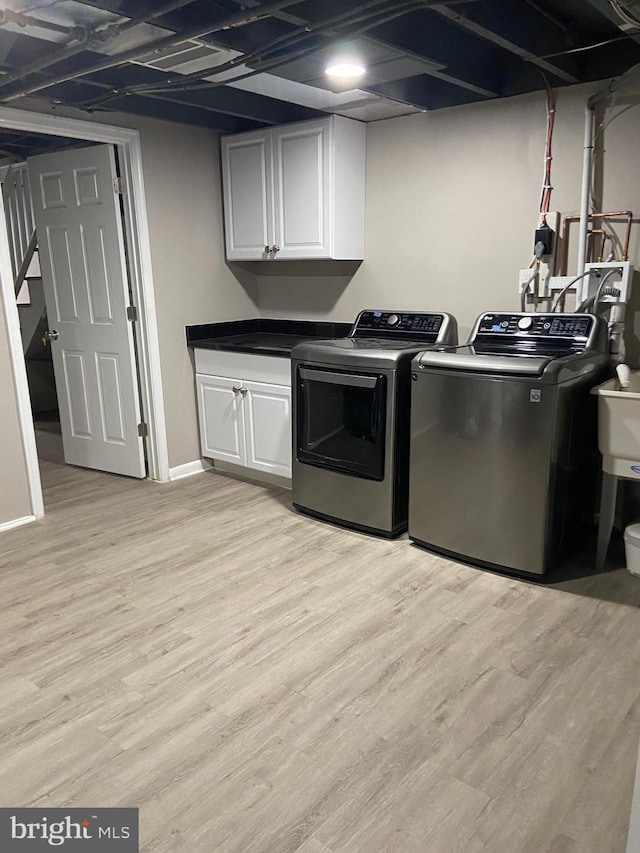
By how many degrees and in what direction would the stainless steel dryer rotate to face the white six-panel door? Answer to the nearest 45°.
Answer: approximately 90° to its right

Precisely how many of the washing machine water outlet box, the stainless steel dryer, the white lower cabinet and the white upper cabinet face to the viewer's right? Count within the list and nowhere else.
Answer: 0

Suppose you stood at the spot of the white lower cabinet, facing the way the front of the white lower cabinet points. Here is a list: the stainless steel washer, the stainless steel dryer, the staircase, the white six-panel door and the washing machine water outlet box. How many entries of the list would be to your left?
3

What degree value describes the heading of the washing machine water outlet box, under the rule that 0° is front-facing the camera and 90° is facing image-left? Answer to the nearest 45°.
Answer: approximately 45°

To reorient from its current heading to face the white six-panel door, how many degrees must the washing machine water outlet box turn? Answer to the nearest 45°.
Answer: approximately 45° to its right

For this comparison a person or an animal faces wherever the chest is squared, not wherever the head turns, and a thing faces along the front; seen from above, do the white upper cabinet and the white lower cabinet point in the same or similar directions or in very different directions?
same or similar directions

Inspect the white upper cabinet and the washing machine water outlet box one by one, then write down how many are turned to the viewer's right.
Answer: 0

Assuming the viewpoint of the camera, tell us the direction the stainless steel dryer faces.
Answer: facing the viewer and to the left of the viewer

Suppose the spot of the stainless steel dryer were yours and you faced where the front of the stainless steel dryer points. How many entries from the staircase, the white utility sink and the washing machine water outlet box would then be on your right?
1

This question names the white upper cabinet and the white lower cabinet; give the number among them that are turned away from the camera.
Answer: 0

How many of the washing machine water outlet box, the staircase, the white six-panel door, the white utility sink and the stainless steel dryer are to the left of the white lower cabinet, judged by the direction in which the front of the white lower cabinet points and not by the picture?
3

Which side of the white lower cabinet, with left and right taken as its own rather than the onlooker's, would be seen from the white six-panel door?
right

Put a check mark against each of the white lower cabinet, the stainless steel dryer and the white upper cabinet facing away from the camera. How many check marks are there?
0

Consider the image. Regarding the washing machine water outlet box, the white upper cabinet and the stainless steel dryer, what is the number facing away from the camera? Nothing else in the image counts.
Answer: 0

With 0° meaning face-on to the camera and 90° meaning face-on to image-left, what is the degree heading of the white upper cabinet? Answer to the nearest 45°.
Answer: approximately 45°

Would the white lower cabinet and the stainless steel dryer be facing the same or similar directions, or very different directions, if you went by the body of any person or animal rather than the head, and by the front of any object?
same or similar directions

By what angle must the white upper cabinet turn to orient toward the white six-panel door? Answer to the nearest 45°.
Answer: approximately 45° to its right

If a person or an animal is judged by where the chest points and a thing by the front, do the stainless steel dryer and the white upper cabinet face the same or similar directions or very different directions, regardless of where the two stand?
same or similar directions
